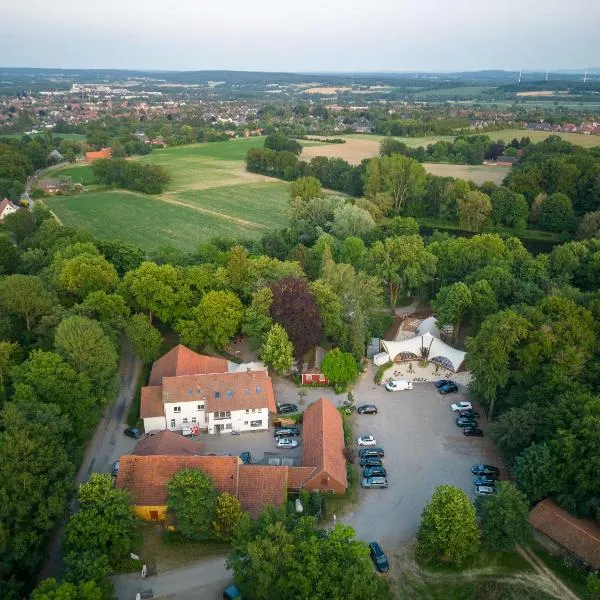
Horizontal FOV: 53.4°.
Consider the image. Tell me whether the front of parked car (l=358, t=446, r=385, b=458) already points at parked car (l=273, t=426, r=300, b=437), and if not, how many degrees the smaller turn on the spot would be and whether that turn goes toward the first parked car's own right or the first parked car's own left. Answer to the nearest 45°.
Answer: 0° — it already faces it

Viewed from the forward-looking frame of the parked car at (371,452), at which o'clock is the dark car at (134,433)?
The dark car is roughly at 12 o'clock from the parked car.

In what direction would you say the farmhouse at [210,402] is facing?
toward the camera

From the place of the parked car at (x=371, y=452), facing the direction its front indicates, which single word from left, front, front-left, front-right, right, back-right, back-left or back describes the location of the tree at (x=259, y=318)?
front-right

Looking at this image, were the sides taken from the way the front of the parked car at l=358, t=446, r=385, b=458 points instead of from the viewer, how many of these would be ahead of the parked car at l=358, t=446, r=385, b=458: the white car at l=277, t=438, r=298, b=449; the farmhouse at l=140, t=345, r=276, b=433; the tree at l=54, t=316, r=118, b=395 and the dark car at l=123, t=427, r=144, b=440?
4

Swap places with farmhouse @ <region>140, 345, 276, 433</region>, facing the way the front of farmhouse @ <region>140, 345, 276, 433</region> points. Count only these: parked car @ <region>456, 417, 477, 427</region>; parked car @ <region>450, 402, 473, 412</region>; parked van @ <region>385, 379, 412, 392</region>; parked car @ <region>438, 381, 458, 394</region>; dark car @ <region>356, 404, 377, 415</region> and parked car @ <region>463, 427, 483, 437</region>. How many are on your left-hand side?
6

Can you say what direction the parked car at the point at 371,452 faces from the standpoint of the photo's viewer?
facing to the left of the viewer

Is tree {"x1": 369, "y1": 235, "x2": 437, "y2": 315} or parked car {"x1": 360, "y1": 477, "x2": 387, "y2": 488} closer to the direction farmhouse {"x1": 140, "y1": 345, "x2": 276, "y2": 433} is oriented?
the parked car

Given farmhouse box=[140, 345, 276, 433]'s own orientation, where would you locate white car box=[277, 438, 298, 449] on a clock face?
The white car is roughly at 10 o'clock from the farmhouse.

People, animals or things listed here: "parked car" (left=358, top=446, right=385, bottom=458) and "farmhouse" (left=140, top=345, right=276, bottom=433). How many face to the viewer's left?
1

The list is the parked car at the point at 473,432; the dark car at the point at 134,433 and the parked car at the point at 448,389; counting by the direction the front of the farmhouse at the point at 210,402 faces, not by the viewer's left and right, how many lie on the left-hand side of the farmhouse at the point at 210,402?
2

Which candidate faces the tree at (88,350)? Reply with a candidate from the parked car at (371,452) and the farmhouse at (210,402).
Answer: the parked car

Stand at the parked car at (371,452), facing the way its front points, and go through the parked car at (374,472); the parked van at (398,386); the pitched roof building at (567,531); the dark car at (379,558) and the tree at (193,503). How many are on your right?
1

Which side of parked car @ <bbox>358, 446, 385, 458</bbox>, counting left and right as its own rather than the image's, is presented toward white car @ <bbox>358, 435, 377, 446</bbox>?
right

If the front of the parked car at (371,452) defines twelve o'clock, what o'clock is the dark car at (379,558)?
The dark car is roughly at 9 o'clock from the parked car.

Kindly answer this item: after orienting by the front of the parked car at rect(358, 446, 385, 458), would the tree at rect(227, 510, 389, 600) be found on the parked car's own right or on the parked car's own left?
on the parked car's own left

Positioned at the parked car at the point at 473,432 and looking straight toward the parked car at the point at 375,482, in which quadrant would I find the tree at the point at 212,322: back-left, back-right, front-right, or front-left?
front-right

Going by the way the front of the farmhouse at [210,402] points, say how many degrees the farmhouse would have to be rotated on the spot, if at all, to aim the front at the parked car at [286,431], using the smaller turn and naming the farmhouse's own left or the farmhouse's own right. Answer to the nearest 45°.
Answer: approximately 90° to the farmhouse's own left

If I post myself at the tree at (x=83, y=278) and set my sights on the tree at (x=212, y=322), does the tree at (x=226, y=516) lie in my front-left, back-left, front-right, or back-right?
front-right

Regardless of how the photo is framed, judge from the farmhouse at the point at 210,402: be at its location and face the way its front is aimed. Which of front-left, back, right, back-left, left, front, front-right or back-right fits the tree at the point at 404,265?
back-left

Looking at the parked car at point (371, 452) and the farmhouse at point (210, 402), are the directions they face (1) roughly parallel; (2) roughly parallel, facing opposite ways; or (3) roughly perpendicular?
roughly perpendicular
